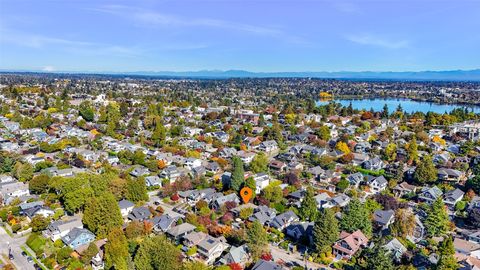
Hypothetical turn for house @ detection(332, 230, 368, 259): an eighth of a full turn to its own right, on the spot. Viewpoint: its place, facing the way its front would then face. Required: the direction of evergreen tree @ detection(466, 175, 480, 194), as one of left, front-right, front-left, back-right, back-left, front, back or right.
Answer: back-right

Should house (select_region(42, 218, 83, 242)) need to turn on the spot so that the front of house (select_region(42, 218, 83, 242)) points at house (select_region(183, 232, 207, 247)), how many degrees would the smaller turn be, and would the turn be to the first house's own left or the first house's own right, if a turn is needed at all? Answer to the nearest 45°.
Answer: approximately 90° to the first house's own left

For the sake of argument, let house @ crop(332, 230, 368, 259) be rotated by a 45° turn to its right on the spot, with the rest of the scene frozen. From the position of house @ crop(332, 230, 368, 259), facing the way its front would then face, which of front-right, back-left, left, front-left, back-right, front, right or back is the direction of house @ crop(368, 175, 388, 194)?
right

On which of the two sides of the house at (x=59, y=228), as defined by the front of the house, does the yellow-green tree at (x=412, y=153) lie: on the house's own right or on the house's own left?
on the house's own left

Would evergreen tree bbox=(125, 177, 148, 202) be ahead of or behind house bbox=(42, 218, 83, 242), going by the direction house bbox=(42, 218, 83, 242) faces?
behind

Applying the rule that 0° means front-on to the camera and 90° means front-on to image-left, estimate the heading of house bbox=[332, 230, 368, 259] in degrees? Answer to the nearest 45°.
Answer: approximately 45°

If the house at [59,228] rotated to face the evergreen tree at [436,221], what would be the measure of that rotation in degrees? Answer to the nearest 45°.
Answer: approximately 90° to its left

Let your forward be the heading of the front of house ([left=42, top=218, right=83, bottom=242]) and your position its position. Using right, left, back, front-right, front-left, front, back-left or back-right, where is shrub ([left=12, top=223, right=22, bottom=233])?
right

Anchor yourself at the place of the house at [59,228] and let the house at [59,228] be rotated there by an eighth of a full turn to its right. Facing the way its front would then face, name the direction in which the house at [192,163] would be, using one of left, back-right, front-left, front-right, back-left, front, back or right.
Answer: back-right

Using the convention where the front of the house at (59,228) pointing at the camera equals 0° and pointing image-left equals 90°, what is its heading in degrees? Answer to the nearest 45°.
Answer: approximately 45°

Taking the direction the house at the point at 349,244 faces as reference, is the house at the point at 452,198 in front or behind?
behind

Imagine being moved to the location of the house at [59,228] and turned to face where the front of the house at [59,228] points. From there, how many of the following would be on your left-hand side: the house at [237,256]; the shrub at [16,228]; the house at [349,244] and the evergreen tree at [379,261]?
3

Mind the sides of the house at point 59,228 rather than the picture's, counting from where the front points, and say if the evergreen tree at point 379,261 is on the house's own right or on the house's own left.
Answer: on the house's own left

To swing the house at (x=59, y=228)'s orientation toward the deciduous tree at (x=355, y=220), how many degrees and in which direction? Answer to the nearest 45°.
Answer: approximately 90° to its left
